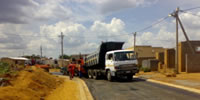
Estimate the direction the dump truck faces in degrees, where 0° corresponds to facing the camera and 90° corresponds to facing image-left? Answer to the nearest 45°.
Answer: approximately 315°
